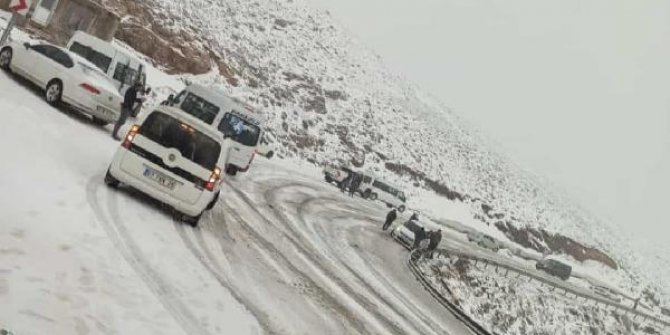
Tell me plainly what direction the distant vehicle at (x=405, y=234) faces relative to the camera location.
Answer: facing the viewer and to the left of the viewer

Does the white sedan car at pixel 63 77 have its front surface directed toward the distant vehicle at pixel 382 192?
no

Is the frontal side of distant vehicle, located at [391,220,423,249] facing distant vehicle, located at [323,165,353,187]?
no

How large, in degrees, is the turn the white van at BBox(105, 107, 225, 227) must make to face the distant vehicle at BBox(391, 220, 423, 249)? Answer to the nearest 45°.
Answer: approximately 45° to its right

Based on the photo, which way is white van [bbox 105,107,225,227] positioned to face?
away from the camera

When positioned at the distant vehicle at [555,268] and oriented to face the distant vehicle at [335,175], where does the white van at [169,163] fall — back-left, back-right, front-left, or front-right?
front-left

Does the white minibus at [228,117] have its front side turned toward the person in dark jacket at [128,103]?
no

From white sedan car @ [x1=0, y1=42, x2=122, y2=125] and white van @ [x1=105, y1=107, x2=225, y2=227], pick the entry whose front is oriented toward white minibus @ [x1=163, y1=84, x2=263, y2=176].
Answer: the white van

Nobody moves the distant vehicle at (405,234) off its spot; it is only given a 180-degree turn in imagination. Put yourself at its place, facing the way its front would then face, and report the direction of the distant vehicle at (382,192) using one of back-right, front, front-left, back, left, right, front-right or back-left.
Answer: front-left

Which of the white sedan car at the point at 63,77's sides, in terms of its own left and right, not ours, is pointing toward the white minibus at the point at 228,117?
right

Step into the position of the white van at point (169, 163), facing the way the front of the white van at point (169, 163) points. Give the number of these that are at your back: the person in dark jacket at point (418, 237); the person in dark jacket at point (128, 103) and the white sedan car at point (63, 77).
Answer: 0

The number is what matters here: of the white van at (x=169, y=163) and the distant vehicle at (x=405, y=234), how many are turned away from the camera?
1
